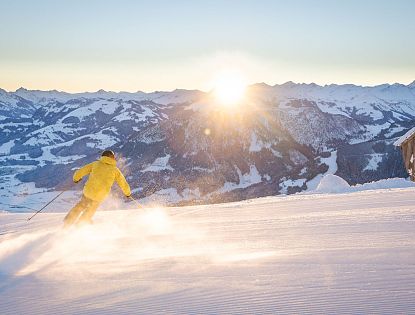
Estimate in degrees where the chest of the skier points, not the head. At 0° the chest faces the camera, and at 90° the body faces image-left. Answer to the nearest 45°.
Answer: approximately 180°

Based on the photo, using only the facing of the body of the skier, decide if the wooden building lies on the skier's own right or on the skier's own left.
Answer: on the skier's own right
